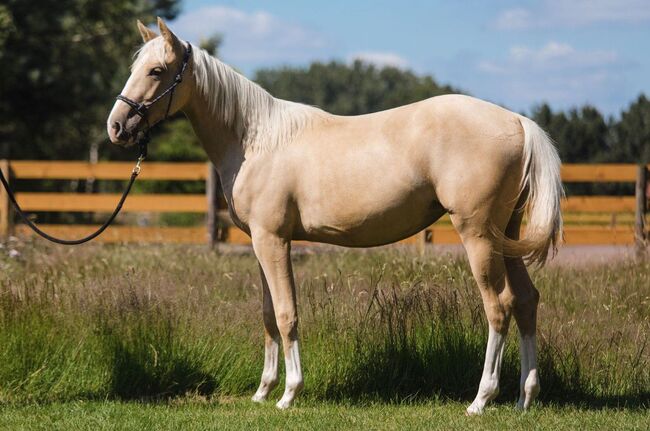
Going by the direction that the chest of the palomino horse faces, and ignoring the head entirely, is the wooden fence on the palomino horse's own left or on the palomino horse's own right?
on the palomino horse's own right

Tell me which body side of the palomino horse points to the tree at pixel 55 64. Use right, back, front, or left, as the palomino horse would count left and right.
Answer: right

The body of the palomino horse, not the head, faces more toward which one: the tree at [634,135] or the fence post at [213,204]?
the fence post

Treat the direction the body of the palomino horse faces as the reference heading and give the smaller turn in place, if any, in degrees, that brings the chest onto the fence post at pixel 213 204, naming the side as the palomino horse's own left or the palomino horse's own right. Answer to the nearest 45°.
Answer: approximately 90° to the palomino horse's own right

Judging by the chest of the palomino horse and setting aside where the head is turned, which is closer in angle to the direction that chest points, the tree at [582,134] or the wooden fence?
the wooden fence

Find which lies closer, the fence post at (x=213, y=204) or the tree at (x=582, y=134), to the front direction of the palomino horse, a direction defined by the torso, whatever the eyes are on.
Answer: the fence post

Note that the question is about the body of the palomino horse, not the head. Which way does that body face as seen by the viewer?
to the viewer's left
